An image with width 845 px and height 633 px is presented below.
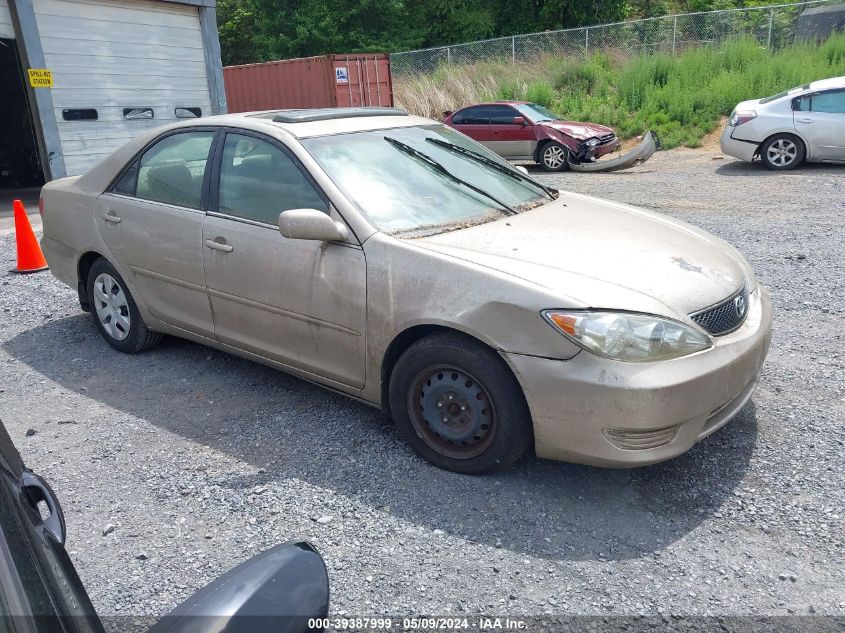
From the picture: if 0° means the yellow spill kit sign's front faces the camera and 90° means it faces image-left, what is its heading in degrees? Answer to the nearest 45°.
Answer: approximately 315°

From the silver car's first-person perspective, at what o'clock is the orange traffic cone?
The orange traffic cone is roughly at 4 o'clock from the silver car.

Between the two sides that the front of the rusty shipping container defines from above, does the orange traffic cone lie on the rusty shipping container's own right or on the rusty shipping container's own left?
on the rusty shipping container's own right

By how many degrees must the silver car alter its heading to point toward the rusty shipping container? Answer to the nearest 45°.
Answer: approximately 180°

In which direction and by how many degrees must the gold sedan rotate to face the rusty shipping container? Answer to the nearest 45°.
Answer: approximately 135° to its left

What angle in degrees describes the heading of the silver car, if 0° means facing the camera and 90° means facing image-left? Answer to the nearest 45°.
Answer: approximately 270°

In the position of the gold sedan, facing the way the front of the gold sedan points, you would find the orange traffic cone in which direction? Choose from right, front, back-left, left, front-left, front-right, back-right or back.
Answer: back

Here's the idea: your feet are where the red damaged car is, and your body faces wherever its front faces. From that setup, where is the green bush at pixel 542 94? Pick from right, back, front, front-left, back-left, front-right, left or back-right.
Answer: back-left

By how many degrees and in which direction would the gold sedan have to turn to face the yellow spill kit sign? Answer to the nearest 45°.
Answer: approximately 180°

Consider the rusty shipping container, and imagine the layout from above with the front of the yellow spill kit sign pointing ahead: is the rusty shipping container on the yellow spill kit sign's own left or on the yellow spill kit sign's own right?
on the yellow spill kit sign's own left
